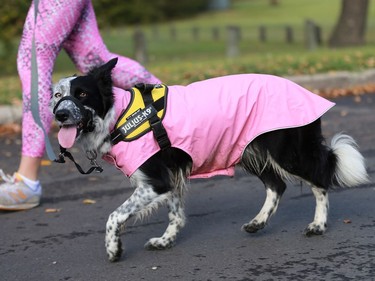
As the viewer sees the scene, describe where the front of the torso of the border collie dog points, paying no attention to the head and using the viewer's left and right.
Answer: facing to the left of the viewer

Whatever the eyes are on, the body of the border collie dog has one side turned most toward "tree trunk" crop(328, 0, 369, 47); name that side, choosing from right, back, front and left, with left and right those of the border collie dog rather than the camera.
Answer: right

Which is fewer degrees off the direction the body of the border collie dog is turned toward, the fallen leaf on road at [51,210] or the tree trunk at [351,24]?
the fallen leaf on road

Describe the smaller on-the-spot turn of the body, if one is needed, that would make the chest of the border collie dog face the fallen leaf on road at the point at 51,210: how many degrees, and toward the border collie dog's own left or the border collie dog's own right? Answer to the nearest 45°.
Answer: approximately 45° to the border collie dog's own right

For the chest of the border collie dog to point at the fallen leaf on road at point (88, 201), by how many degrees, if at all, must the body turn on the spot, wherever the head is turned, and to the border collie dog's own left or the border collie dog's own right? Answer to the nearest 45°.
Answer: approximately 45° to the border collie dog's own right
